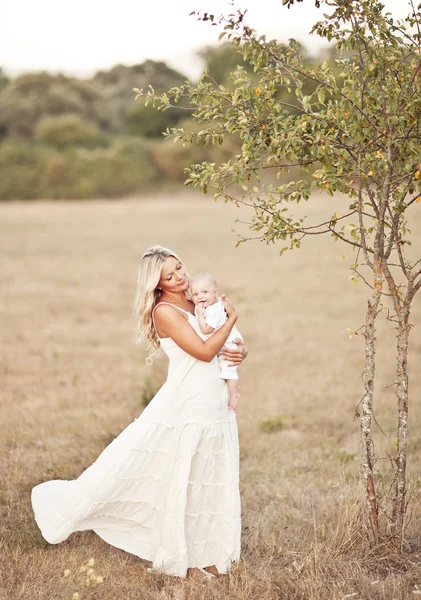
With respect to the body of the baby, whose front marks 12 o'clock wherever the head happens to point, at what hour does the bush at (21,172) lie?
The bush is roughly at 4 o'clock from the baby.

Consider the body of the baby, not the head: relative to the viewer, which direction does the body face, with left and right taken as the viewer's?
facing the viewer and to the left of the viewer

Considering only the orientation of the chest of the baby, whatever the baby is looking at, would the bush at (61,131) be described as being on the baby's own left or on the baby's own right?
on the baby's own right

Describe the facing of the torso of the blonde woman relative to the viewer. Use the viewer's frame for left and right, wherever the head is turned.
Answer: facing to the right of the viewer

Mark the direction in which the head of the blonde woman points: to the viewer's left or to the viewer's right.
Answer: to the viewer's right
